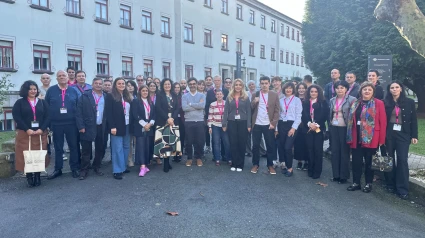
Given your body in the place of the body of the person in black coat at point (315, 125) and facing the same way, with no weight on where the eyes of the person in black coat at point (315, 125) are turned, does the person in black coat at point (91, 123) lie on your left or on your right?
on your right

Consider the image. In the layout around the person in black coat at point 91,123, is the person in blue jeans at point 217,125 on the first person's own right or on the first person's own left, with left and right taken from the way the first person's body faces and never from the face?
on the first person's own left

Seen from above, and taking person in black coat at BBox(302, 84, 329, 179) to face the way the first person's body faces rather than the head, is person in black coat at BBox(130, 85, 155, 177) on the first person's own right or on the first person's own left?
on the first person's own right

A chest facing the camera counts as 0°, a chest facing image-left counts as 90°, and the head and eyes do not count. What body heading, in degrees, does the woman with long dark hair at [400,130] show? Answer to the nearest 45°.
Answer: approximately 45°

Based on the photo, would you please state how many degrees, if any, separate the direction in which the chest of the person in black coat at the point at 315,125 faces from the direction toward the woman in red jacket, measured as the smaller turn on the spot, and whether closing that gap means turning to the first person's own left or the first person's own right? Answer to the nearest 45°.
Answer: approximately 45° to the first person's own left

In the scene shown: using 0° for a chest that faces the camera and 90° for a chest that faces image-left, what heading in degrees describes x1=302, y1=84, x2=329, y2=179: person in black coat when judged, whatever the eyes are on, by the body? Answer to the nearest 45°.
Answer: approximately 0°

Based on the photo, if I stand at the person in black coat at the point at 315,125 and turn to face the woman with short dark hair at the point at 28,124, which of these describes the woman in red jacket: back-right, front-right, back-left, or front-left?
back-left
